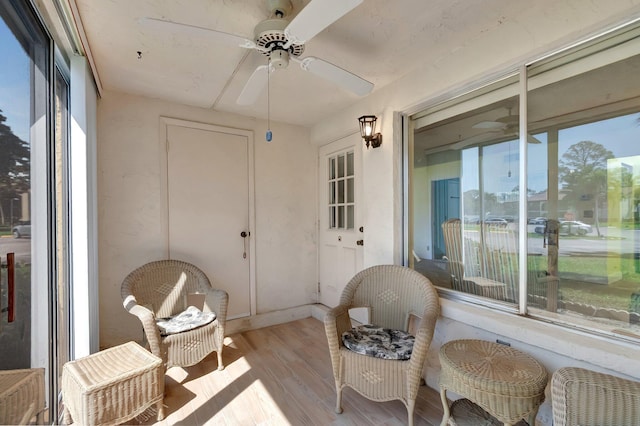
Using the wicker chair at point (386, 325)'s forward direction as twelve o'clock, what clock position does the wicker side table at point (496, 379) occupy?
The wicker side table is roughly at 10 o'clock from the wicker chair.

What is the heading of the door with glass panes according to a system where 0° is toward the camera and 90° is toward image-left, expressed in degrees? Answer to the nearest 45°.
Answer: approximately 45°
